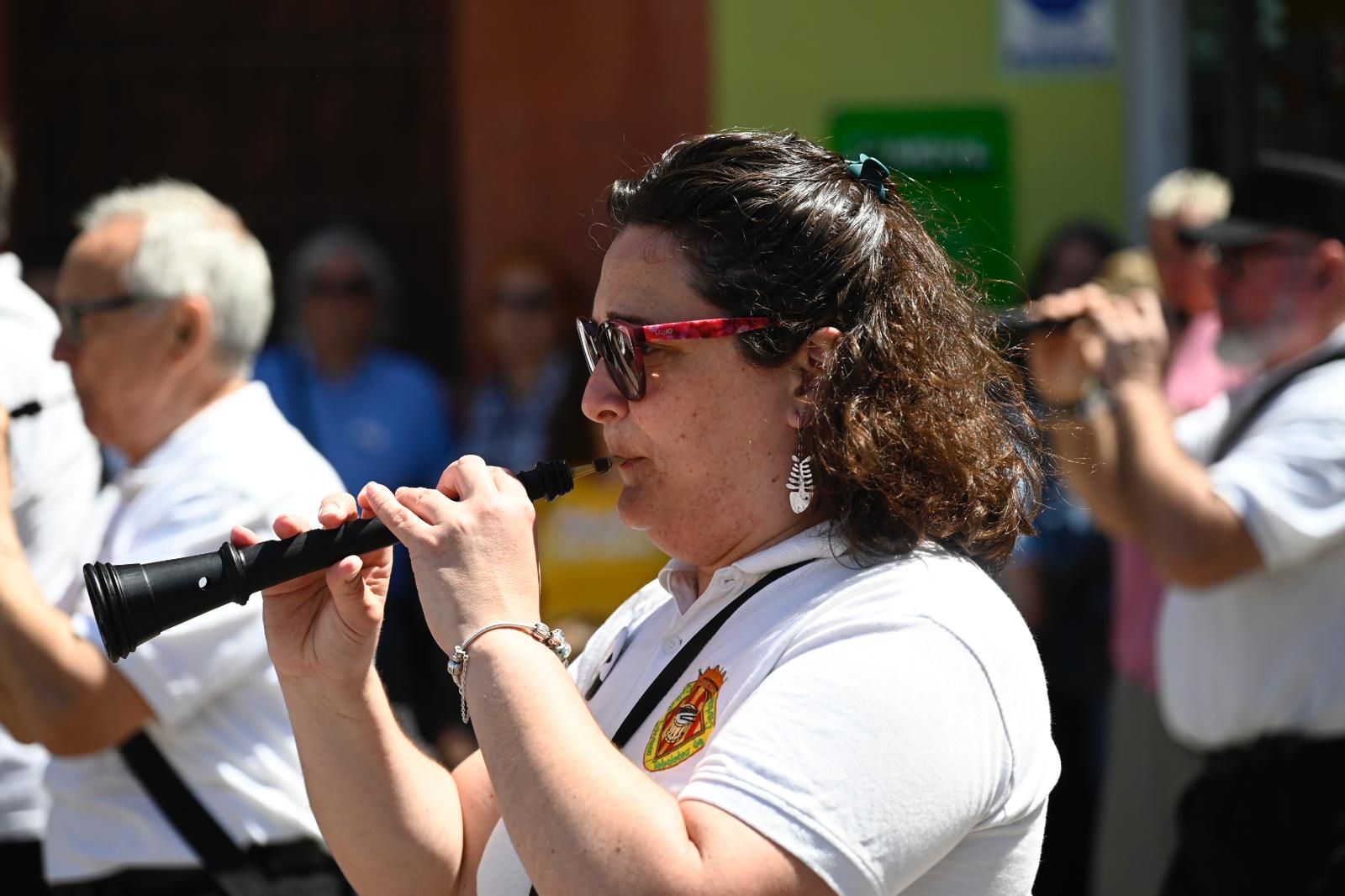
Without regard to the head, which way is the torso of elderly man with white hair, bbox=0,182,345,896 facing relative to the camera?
to the viewer's left

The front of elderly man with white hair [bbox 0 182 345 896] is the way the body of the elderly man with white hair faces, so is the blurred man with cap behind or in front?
behind

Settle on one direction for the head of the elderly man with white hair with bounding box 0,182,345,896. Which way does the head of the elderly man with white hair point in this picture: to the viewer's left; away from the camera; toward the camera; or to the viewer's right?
to the viewer's left

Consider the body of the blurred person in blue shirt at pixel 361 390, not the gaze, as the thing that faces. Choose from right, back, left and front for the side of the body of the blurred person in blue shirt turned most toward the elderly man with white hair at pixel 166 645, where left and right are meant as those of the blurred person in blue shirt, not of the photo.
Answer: front

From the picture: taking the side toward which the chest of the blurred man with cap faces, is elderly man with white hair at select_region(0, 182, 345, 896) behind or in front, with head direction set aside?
in front

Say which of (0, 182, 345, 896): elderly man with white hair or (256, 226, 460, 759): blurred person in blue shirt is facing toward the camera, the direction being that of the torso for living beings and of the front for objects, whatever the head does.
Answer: the blurred person in blue shirt

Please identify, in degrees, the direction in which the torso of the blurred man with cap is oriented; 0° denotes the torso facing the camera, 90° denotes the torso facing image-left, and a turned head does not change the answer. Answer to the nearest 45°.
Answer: approximately 90°

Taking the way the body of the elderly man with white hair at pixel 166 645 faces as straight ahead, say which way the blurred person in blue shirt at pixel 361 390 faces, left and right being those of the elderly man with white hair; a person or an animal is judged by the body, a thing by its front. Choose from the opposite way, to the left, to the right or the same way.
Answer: to the left

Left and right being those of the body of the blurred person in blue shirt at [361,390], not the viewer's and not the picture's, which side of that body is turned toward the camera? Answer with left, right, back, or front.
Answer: front

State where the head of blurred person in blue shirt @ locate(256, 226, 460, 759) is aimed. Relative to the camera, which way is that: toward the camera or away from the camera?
toward the camera

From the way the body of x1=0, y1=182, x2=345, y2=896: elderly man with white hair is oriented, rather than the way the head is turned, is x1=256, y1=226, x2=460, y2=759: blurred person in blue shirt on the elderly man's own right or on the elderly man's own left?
on the elderly man's own right
